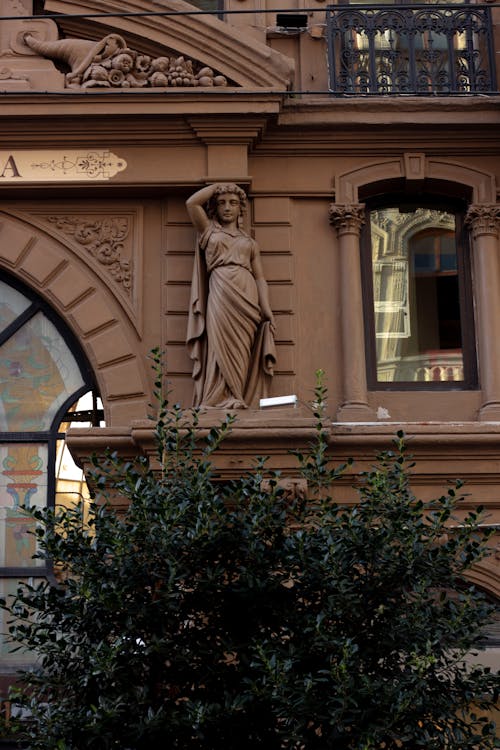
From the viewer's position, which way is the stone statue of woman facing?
facing the viewer
